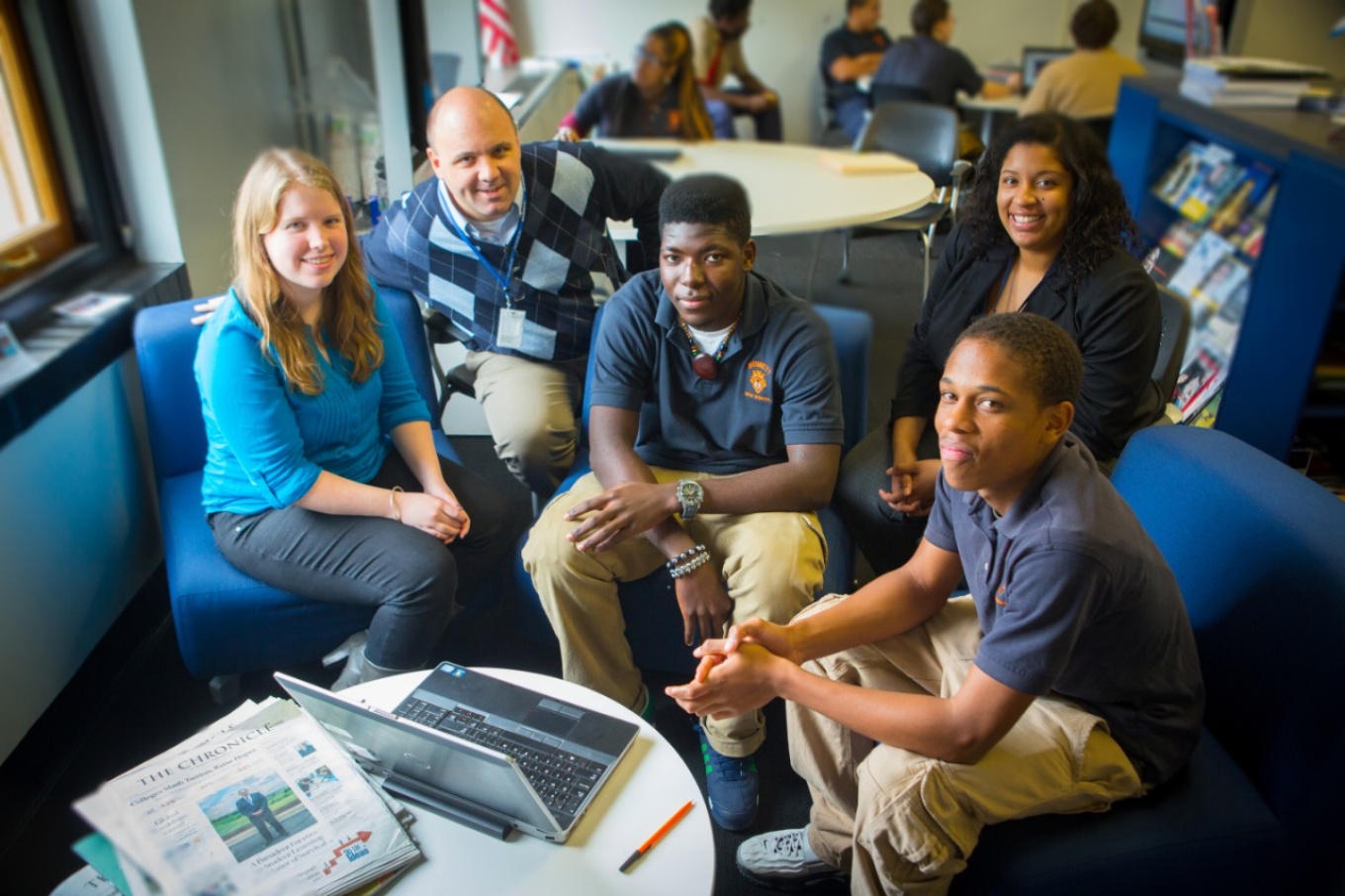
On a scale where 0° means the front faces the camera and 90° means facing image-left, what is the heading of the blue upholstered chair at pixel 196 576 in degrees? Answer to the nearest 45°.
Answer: approximately 315°

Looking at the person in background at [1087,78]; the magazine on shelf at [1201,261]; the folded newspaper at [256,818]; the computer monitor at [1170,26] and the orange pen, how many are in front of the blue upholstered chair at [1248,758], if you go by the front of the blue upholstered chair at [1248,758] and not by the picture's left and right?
2

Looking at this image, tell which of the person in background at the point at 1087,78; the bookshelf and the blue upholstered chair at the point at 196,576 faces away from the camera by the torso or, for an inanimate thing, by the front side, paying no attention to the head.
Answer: the person in background

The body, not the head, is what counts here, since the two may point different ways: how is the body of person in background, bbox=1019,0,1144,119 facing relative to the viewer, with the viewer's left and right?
facing away from the viewer

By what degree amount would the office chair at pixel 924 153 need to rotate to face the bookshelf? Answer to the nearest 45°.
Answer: approximately 180°

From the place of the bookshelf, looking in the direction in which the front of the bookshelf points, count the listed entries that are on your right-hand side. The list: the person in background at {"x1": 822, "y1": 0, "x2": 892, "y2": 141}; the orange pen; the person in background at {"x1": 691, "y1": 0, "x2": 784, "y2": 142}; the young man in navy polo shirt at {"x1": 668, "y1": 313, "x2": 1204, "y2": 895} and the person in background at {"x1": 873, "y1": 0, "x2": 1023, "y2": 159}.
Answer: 3

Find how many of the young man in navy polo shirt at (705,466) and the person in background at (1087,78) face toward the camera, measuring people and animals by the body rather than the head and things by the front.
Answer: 1

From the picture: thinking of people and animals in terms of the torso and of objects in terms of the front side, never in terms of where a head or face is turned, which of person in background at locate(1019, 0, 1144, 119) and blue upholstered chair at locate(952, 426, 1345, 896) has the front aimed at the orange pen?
the blue upholstered chair

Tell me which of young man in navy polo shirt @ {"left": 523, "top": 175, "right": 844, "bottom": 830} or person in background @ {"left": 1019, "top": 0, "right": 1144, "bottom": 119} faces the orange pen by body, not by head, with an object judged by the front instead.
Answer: the young man in navy polo shirt

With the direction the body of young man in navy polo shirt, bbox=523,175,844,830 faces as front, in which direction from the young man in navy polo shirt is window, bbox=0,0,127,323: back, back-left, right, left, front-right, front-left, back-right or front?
right

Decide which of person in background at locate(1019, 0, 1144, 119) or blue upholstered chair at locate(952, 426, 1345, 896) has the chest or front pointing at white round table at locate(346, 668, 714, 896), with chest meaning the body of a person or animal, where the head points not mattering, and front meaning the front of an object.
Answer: the blue upholstered chair

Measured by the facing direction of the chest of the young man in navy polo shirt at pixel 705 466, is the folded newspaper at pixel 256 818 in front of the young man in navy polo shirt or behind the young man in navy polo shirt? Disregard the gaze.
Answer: in front

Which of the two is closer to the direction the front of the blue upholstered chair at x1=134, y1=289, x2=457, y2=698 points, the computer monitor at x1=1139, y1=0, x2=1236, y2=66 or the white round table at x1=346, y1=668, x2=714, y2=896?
the white round table

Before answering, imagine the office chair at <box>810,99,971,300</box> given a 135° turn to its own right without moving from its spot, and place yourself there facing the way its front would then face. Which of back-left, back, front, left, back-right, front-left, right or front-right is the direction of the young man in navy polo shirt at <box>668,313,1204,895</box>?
back

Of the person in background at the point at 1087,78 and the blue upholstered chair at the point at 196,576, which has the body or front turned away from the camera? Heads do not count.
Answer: the person in background
